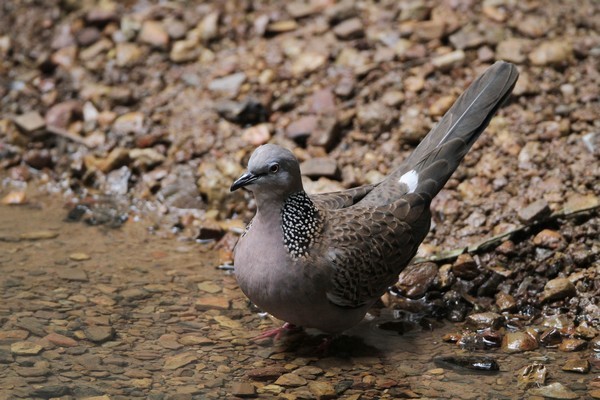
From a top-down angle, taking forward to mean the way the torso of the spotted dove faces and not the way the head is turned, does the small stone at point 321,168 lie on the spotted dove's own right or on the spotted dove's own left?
on the spotted dove's own right

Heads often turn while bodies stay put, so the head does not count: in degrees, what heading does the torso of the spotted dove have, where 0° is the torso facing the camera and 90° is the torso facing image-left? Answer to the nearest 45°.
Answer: approximately 45°

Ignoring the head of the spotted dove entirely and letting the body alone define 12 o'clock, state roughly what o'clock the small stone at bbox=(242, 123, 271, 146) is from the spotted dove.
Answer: The small stone is roughly at 4 o'clock from the spotted dove.

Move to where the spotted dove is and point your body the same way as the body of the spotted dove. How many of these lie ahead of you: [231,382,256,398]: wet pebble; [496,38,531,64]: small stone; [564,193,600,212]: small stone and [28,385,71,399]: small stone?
2

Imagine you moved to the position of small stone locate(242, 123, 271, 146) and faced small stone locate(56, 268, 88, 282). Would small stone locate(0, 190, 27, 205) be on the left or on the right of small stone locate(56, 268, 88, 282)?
right

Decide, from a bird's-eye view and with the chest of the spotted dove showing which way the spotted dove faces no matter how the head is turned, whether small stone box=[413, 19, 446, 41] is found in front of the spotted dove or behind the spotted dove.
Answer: behind

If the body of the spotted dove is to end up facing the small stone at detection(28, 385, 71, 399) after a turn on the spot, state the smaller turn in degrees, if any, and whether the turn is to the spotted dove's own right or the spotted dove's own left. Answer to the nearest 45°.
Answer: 0° — it already faces it

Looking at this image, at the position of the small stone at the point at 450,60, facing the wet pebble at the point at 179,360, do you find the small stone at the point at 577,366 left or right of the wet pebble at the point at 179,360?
left

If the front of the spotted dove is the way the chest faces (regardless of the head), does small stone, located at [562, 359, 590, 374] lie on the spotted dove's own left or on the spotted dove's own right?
on the spotted dove's own left

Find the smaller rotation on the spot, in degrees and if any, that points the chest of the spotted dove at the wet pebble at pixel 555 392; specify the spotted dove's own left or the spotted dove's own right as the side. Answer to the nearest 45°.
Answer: approximately 90° to the spotted dove's own left

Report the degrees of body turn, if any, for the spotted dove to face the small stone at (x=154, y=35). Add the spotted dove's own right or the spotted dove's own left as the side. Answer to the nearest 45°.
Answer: approximately 90° to the spotted dove's own right
